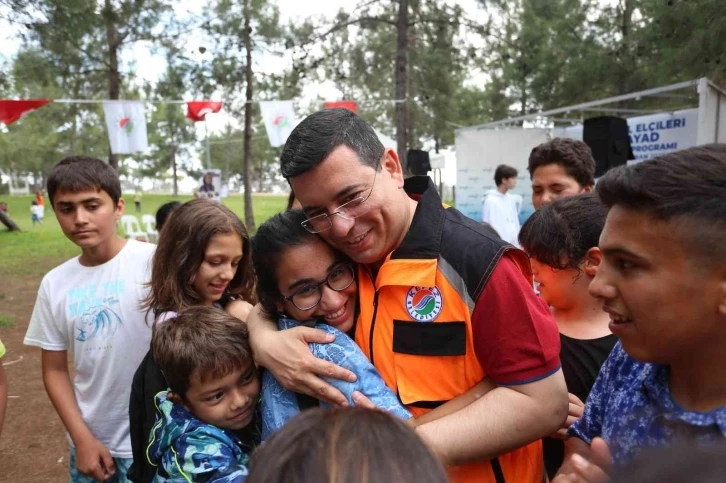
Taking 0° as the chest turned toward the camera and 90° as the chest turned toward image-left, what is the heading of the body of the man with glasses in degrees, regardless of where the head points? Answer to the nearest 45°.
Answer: approximately 45°

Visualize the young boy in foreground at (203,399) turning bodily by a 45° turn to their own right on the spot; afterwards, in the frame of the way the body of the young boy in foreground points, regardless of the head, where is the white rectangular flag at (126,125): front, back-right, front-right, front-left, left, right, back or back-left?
back

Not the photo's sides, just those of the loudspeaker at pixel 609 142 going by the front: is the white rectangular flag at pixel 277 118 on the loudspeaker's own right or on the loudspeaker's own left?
on the loudspeaker's own right

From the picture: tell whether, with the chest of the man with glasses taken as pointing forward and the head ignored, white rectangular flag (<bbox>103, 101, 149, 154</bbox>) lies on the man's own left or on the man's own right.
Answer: on the man's own right

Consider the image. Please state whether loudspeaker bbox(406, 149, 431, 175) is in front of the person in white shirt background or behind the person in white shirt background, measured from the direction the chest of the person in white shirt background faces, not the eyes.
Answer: behind

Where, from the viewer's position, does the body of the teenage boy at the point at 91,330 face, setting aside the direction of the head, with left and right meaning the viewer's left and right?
facing the viewer

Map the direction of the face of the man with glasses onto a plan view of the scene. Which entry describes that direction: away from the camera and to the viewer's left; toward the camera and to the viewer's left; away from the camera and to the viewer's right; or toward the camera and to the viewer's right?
toward the camera and to the viewer's left

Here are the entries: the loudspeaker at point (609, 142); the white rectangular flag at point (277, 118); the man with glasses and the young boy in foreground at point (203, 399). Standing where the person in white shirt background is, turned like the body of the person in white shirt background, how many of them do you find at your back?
1

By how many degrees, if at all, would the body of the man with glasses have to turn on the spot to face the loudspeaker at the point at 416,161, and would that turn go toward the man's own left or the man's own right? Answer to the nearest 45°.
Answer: approximately 135° to the man's own right

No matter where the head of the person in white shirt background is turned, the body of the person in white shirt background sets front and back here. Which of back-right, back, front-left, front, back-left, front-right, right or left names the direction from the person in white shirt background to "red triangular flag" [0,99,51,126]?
back-right

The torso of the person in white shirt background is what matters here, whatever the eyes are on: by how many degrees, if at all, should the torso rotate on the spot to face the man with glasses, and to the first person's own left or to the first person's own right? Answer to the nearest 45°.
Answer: approximately 45° to the first person's own right
